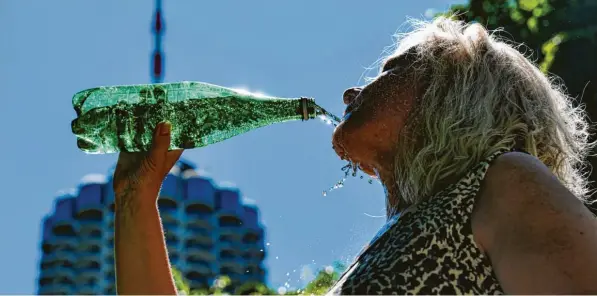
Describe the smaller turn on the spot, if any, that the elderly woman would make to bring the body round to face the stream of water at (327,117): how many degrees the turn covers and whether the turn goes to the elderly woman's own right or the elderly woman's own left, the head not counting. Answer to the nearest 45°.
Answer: approximately 45° to the elderly woman's own right

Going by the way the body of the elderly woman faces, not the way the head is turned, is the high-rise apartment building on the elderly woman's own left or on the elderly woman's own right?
on the elderly woman's own right

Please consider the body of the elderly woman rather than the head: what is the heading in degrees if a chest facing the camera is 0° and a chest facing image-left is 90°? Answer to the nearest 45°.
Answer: approximately 90°

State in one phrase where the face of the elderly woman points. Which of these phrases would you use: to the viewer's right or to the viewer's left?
to the viewer's left
